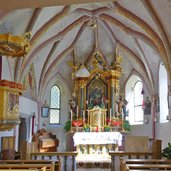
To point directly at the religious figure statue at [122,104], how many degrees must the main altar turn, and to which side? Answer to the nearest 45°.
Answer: approximately 90° to its left

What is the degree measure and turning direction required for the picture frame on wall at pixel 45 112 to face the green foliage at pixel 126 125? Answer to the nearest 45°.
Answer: approximately 90° to its left

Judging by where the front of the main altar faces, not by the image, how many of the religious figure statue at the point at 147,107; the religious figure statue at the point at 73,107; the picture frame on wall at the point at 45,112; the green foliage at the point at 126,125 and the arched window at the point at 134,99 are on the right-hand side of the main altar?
2

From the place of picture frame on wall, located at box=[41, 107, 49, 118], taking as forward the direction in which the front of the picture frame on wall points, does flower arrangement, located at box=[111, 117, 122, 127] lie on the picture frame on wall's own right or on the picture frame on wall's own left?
on the picture frame on wall's own left

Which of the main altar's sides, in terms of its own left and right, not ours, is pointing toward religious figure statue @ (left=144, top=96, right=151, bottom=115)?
left

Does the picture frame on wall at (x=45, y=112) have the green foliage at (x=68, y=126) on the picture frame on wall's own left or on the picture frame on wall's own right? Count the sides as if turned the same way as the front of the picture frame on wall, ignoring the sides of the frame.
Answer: on the picture frame on wall's own left
